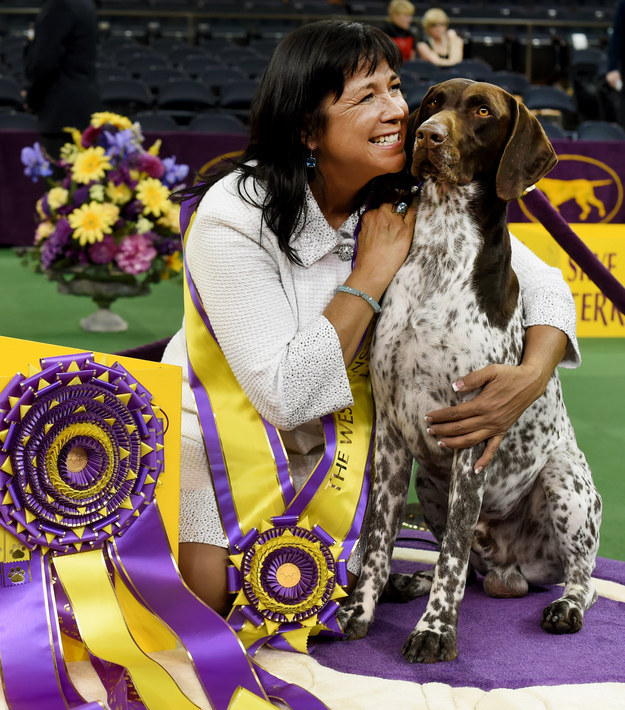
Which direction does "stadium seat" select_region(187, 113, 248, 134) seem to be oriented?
toward the camera

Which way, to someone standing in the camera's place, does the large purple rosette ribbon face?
facing the viewer

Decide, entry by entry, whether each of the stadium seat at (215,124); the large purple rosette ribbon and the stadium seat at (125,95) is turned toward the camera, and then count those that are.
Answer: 3

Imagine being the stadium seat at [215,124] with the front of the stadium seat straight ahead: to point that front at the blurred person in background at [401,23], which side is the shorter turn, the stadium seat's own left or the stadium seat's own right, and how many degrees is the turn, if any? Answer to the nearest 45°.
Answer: approximately 135° to the stadium seat's own left

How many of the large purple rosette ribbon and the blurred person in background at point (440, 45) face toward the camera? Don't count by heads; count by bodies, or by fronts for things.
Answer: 2

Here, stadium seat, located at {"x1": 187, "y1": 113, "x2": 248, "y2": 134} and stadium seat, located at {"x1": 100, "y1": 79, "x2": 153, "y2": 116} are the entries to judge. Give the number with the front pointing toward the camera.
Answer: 2

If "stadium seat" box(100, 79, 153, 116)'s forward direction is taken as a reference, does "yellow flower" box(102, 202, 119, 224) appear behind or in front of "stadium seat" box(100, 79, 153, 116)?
in front

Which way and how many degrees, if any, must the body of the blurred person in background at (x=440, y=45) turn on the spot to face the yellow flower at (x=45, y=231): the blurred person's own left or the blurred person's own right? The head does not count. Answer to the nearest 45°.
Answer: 0° — they already face it

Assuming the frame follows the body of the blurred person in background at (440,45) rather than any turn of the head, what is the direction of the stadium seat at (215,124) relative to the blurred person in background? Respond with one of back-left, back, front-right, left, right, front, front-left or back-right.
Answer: front-right

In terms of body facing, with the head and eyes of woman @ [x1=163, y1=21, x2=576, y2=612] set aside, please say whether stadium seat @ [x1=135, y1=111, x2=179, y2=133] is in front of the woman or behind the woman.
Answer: behind

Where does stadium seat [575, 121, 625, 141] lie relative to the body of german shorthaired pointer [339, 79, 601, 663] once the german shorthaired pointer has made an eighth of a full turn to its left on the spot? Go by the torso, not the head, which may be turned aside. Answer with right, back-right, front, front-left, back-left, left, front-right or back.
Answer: back

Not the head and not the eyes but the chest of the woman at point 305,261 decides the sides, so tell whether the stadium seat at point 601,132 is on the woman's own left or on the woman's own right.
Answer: on the woman's own left

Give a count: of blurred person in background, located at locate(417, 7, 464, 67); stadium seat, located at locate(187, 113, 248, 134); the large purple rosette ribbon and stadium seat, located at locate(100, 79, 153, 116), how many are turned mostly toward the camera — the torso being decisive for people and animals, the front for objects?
4

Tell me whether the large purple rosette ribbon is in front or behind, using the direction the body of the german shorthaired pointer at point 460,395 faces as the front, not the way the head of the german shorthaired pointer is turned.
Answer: in front
